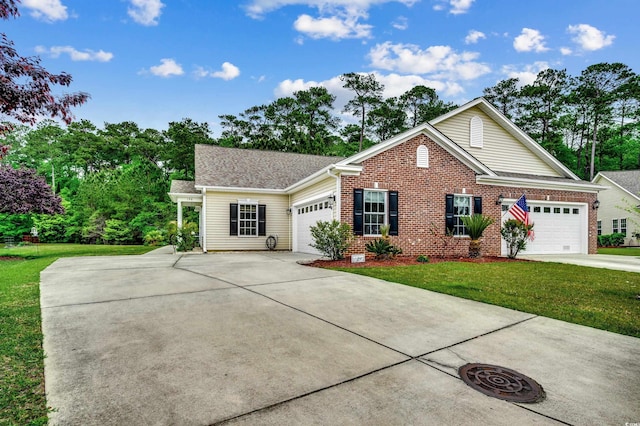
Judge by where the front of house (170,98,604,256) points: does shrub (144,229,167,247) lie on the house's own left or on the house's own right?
on the house's own right

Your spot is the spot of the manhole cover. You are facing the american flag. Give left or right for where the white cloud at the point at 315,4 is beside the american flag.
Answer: left

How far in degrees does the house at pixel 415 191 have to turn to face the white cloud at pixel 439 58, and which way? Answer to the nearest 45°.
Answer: approximately 180°

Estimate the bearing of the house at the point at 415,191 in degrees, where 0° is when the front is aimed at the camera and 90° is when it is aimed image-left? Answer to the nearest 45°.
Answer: approximately 0°

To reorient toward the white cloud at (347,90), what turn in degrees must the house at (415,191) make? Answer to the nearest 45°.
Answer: approximately 180°

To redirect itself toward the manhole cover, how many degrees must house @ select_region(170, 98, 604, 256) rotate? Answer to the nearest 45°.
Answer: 0° — it already faces it
